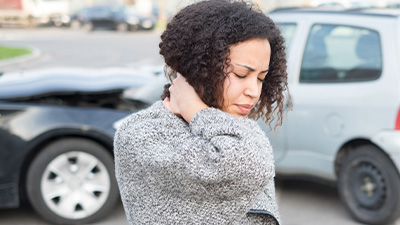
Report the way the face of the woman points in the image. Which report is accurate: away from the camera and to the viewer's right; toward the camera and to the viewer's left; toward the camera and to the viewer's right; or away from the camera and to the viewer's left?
toward the camera and to the viewer's right

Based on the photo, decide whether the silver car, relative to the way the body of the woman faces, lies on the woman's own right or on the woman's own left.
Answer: on the woman's own left

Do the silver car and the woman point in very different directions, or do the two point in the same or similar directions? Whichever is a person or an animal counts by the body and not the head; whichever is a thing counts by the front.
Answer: very different directions
